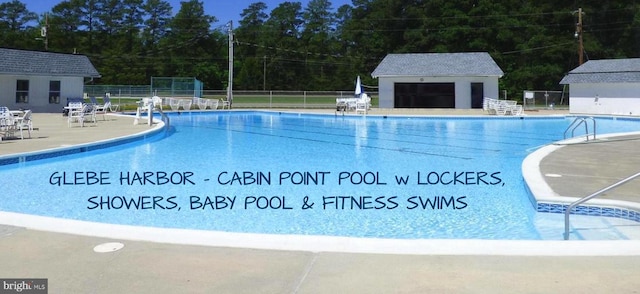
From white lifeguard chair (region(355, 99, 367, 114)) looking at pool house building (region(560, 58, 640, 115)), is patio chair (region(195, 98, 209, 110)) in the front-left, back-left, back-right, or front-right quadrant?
back-left

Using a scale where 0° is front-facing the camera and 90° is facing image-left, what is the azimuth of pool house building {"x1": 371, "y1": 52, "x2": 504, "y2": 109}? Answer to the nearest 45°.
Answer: approximately 0°

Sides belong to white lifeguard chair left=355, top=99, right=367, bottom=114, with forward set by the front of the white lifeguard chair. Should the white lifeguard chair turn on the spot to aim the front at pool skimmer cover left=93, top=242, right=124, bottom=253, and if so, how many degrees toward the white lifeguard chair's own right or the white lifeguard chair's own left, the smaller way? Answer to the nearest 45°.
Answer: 0° — it already faces it

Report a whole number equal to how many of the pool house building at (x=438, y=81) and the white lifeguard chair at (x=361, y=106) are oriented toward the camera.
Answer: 2

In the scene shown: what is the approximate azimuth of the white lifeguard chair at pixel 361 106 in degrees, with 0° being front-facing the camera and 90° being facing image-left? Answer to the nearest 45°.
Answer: approximately 0°

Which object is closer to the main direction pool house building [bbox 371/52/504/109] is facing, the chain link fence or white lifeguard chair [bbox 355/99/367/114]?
the white lifeguard chair
